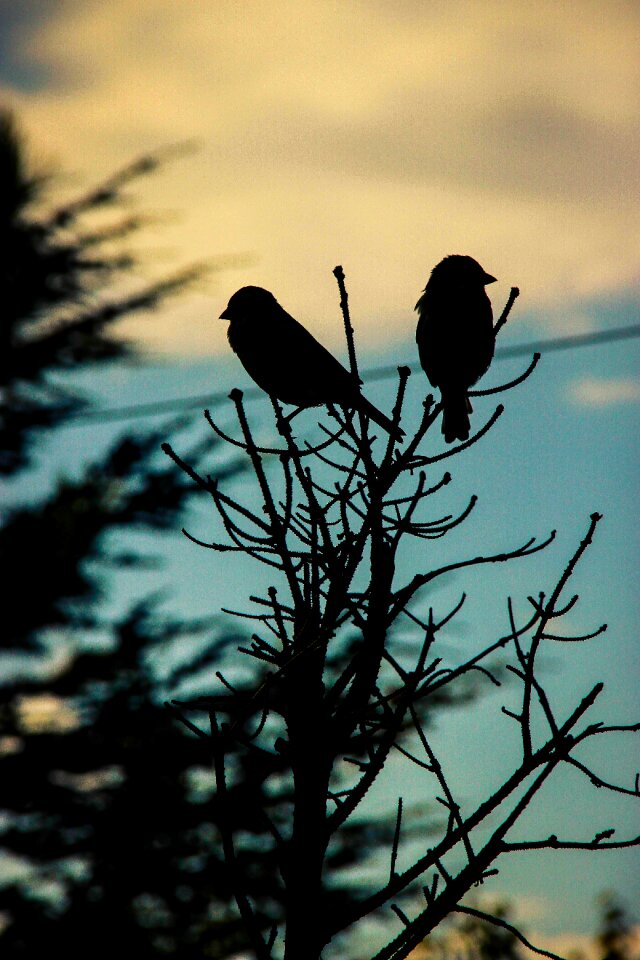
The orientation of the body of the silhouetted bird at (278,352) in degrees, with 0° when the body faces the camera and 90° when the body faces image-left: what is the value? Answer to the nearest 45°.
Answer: approximately 90°

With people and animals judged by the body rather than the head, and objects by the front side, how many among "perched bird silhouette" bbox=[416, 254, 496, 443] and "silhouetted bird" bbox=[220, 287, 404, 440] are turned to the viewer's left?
1

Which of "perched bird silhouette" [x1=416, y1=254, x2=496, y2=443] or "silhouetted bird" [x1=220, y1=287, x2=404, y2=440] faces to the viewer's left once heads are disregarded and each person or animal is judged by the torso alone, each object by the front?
the silhouetted bird
